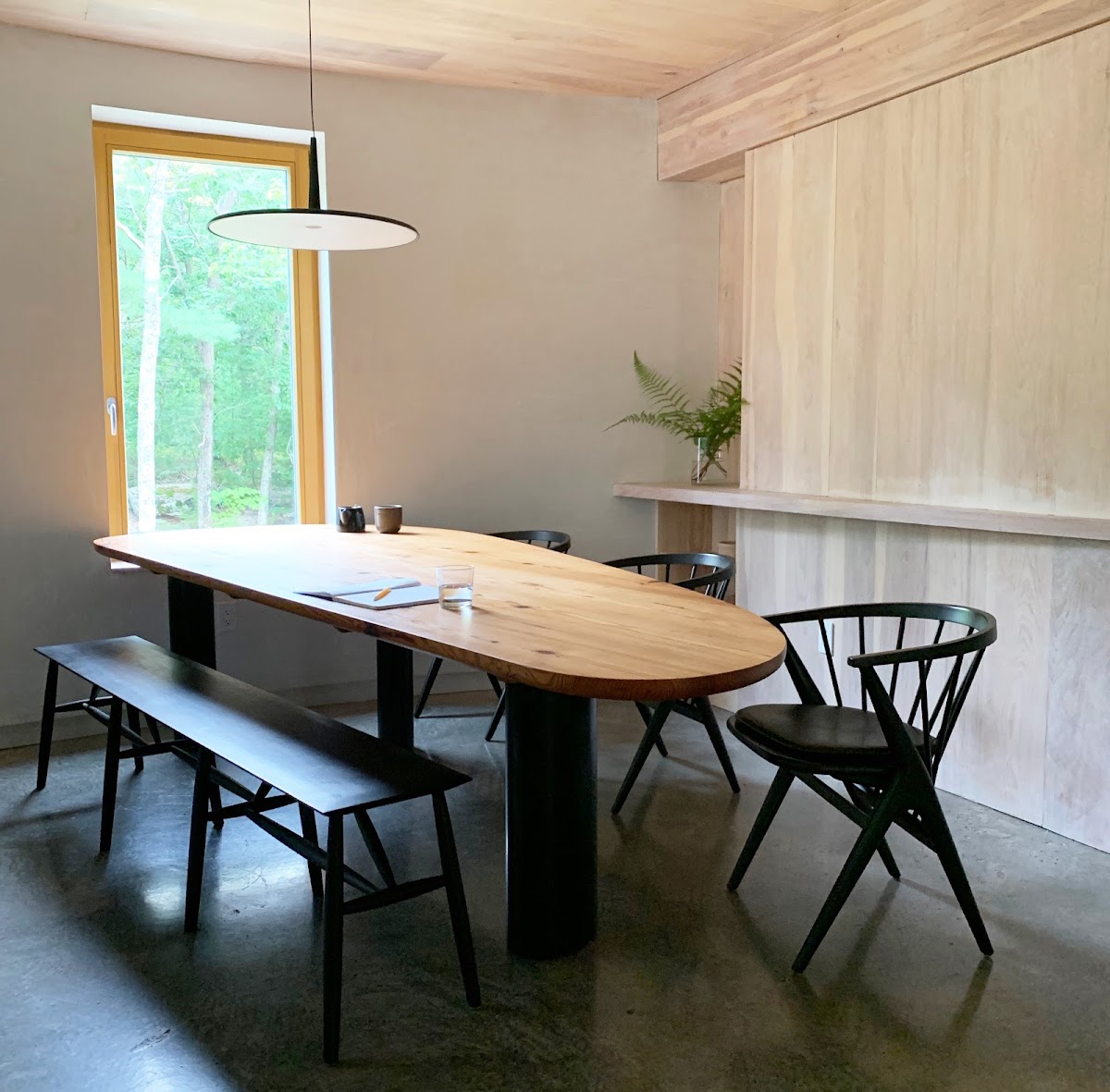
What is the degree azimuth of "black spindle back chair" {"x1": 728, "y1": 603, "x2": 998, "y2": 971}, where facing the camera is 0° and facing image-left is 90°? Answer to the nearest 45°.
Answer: approximately 45°

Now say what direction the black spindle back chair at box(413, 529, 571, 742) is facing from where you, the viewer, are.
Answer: facing the viewer and to the left of the viewer

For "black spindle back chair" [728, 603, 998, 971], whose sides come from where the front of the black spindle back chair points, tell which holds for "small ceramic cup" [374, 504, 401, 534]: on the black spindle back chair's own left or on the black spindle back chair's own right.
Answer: on the black spindle back chair's own right

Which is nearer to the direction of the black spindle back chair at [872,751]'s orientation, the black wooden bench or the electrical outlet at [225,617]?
the black wooden bench

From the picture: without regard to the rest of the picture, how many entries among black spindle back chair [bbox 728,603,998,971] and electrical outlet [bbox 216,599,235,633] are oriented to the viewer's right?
0

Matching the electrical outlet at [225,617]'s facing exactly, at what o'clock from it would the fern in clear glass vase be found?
The fern in clear glass vase is roughly at 9 o'clock from the electrical outlet.

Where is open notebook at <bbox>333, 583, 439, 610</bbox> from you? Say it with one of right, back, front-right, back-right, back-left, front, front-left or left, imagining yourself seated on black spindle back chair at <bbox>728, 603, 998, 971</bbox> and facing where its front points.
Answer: front-right

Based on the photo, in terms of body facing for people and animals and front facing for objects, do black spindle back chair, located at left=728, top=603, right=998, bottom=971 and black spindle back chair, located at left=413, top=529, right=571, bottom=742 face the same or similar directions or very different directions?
same or similar directions

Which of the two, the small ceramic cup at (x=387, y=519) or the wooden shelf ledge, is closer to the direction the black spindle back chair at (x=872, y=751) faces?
the small ceramic cup

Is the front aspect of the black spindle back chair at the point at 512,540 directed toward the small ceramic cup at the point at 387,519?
no

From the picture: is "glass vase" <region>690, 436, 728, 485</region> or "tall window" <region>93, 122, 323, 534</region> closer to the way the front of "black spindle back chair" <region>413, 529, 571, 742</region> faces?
the tall window

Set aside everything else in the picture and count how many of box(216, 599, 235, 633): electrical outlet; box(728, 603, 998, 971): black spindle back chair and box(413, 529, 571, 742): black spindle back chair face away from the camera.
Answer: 0

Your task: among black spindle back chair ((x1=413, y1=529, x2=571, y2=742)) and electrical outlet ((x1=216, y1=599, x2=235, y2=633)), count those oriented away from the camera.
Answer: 0

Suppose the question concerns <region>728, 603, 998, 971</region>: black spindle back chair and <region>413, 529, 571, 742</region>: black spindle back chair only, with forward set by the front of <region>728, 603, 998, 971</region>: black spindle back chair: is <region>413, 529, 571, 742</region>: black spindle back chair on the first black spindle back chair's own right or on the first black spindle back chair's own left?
on the first black spindle back chair's own right

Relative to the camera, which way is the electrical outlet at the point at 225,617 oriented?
toward the camera

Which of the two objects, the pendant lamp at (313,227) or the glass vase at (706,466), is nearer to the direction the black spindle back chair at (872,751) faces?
the pendant lamp

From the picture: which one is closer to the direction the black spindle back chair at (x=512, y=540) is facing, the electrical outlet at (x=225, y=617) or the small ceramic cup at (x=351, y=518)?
the small ceramic cup

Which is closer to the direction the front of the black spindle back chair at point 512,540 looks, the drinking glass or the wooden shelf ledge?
the drinking glass

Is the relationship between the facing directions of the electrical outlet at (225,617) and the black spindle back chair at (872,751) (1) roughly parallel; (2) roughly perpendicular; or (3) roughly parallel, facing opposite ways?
roughly perpendicular

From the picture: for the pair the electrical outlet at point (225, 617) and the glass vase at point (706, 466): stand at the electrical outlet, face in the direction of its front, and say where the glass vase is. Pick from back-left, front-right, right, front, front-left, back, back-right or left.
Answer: left
